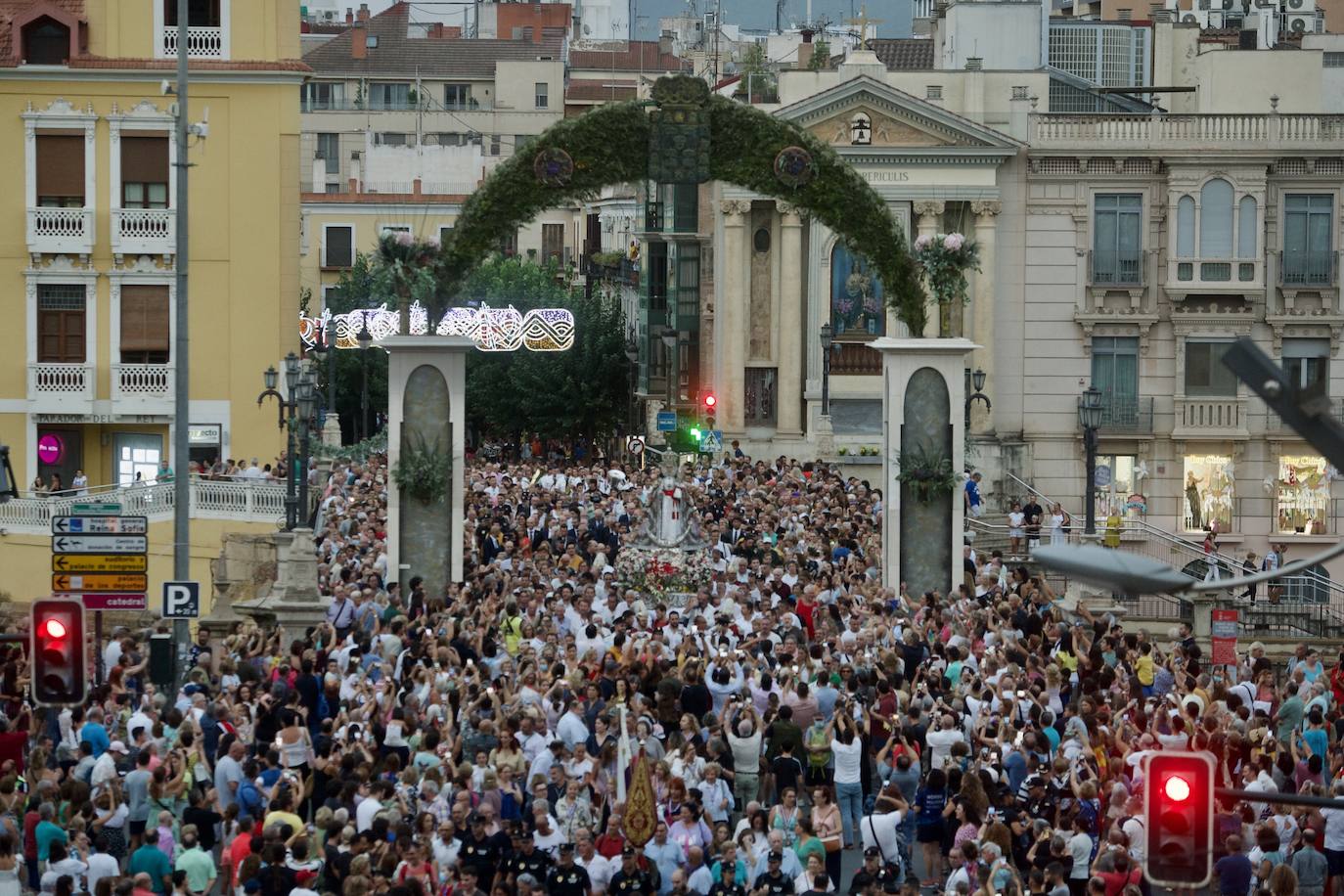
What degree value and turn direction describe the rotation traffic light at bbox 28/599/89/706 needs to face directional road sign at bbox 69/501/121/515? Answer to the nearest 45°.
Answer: approximately 180°

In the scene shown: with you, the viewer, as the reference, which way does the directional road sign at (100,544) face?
facing the viewer

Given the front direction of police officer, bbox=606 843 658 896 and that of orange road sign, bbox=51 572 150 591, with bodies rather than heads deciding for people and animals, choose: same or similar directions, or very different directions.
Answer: same or similar directions

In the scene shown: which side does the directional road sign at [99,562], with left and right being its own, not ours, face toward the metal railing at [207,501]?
back

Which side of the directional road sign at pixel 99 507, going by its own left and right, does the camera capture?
front

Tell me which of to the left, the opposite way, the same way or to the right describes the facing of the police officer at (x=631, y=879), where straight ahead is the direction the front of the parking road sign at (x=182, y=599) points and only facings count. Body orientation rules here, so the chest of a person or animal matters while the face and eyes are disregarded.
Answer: the same way

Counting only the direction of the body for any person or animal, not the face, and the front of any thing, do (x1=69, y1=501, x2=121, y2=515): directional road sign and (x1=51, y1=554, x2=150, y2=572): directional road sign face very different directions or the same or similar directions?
same or similar directions

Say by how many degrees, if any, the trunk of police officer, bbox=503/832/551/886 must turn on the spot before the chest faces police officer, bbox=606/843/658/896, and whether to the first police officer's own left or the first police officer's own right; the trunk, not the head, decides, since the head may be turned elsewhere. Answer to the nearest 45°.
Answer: approximately 90° to the first police officer's own left

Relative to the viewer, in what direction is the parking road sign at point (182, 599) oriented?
toward the camera

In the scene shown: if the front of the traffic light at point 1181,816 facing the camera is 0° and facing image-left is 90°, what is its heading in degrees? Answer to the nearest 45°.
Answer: approximately 0°

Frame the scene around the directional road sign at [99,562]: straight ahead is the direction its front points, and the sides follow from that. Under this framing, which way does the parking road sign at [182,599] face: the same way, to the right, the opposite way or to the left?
the same way

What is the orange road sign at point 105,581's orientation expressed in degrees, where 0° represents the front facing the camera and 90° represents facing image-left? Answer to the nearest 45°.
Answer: approximately 0°

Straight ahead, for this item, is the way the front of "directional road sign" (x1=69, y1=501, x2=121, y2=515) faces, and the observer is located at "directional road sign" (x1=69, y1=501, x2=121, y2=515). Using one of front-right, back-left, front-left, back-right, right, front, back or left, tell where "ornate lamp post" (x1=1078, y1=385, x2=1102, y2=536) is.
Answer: left

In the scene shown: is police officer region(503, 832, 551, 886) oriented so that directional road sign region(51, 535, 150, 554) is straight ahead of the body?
no

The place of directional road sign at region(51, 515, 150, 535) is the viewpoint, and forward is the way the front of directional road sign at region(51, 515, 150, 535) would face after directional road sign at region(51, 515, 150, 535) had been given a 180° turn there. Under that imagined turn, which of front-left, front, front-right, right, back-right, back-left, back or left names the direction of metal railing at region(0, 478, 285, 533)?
front

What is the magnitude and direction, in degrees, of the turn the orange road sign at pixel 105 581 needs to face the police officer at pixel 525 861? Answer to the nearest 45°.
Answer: approximately 45° to its left

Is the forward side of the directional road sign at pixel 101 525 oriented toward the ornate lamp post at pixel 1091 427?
no
